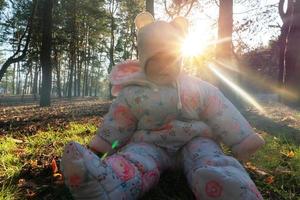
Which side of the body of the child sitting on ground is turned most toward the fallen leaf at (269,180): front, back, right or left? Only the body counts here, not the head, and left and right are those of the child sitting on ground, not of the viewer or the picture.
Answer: left

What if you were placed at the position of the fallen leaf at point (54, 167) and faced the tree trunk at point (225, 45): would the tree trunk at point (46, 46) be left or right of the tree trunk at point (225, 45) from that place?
left

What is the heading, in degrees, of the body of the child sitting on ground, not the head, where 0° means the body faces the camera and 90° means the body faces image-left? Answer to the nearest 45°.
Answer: approximately 0°

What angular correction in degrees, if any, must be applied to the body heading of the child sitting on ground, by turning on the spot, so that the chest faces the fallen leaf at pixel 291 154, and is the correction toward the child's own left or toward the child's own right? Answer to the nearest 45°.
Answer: approximately 135° to the child's own left
